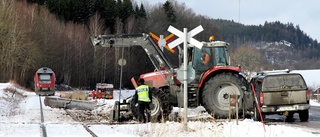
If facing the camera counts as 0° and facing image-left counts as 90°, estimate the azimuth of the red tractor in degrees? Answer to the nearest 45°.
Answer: approximately 90°

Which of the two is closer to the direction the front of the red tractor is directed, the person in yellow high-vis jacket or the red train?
the person in yellow high-vis jacket

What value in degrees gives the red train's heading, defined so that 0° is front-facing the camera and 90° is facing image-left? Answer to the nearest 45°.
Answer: approximately 0°

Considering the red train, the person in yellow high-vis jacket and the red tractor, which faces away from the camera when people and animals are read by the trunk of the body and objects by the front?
the person in yellow high-vis jacket

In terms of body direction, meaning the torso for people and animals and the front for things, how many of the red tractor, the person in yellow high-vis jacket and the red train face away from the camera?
1

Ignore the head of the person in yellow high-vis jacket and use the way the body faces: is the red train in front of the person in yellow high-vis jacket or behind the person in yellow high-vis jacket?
in front

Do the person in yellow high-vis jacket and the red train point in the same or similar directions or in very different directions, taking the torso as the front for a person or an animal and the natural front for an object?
very different directions

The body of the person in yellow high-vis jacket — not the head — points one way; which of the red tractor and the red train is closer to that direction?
the red train

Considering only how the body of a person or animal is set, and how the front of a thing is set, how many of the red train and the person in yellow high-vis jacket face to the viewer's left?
0

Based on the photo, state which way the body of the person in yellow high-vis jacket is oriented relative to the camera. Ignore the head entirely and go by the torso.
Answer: away from the camera

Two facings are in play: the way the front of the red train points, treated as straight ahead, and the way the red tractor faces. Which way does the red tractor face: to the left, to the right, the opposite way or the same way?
to the right

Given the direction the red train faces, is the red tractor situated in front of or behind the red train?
in front

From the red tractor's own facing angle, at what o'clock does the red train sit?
The red train is roughly at 2 o'clock from the red tractor.

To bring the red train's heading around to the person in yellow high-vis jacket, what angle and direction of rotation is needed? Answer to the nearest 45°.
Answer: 0° — it already faces them
